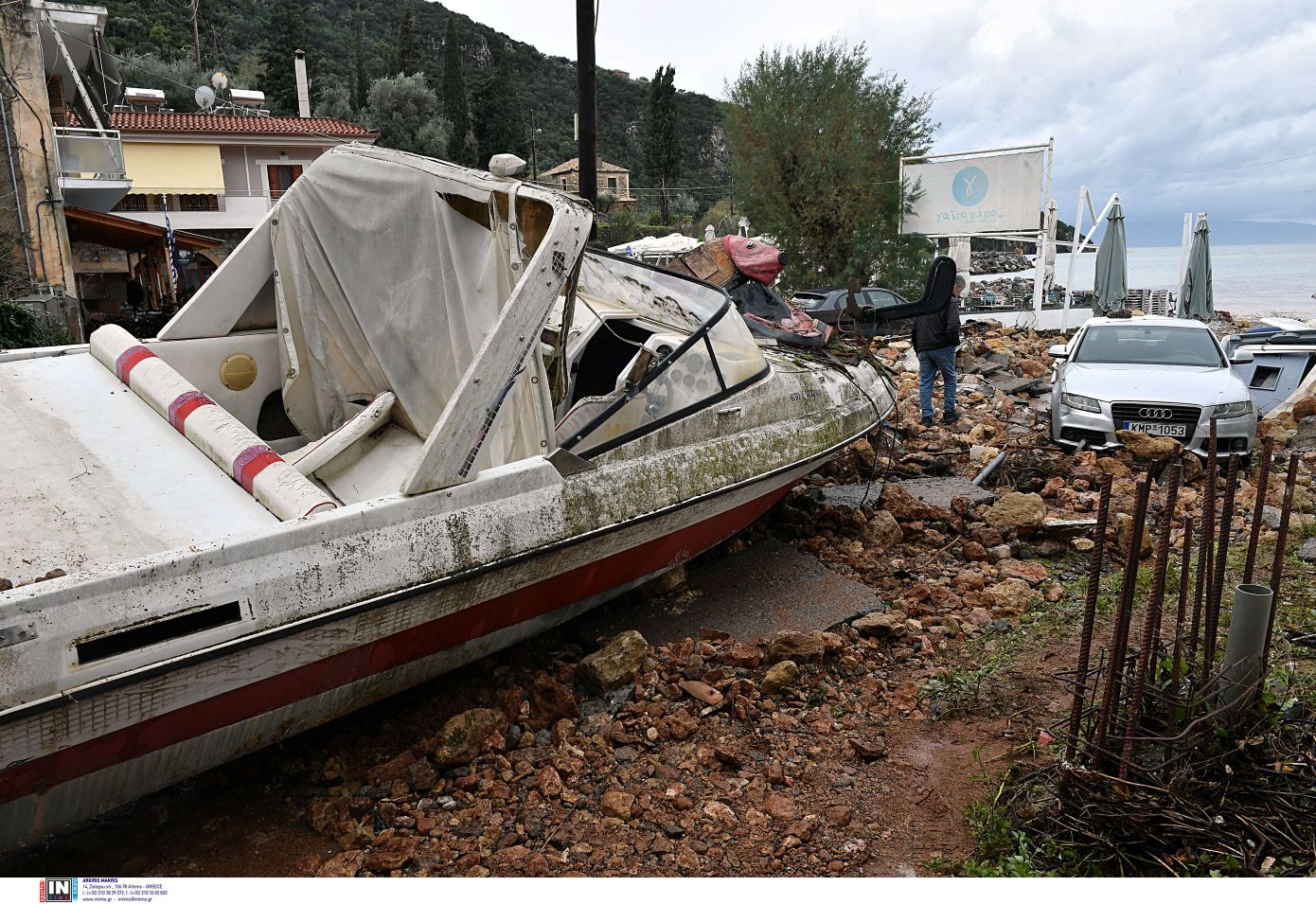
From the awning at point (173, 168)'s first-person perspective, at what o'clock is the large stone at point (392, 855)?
The large stone is roughly at 12 o'clock from the awning.

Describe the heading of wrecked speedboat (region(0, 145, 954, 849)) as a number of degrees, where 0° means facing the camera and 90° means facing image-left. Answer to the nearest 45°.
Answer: approximately 225°

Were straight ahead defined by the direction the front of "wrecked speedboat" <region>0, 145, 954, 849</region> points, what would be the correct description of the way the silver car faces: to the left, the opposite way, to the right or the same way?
the opposite way

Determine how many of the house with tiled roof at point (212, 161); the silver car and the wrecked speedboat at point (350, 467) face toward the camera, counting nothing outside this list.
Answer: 2

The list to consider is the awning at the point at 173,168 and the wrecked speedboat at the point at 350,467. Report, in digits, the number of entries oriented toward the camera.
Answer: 1

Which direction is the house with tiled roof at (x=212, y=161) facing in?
toward the camera

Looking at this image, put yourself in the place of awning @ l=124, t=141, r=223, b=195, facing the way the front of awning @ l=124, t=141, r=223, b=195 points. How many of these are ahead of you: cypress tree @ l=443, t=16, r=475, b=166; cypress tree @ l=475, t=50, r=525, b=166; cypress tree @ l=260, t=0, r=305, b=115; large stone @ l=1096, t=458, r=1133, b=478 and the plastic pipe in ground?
2

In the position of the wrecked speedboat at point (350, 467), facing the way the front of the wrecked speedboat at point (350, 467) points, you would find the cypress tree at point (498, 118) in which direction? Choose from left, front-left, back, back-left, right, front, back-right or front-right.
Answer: front-left

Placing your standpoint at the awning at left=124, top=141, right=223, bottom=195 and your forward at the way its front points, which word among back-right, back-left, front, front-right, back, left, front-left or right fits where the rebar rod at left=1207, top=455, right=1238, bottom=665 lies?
front

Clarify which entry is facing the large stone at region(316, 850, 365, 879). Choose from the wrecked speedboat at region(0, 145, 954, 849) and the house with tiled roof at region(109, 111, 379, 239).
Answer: the house with tiled roof

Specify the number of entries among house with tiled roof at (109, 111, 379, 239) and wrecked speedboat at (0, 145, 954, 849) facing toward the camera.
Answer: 1

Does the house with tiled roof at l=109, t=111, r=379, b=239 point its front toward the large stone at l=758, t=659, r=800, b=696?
yes

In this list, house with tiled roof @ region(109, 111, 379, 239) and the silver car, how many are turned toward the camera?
2

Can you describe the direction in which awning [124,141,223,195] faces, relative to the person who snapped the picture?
facing the viewer

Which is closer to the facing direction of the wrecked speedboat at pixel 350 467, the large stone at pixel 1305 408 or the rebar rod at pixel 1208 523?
the large stone

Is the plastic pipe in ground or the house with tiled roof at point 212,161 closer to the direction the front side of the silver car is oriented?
the plastic pipe in ground
